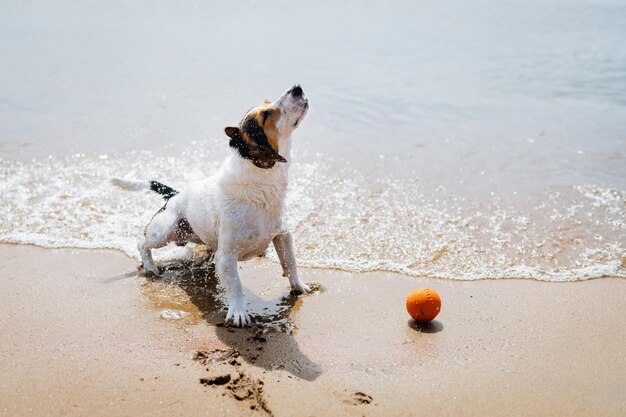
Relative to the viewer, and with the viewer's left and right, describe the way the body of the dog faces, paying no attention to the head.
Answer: facing the viewer and to the right of the viewer

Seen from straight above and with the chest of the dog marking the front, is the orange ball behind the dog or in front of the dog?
in front
